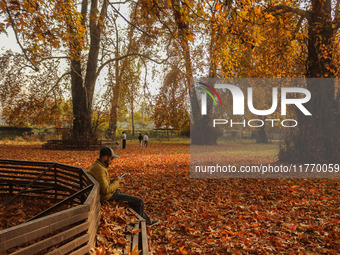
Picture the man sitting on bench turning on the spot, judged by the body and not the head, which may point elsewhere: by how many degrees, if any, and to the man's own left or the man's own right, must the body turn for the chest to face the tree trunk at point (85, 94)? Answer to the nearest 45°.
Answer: approximately 90° to the man's own left

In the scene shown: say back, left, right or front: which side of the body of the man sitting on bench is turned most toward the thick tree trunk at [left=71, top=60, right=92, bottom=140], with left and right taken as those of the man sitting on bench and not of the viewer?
left

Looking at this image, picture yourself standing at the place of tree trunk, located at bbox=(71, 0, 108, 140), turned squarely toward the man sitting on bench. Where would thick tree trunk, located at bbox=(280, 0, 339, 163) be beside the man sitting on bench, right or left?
left

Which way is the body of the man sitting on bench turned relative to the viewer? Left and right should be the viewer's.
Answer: facing to the right of the viewer

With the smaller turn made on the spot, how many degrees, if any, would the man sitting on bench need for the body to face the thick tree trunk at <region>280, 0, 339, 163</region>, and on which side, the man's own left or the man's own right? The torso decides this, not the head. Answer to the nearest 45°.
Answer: approximately 45° to the man's own left

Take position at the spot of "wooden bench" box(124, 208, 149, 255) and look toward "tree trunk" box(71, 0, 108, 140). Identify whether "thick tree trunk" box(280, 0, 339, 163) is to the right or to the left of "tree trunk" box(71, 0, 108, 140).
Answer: right

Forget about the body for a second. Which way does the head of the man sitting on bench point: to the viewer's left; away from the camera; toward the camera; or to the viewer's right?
to the viewer's right
